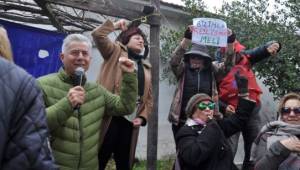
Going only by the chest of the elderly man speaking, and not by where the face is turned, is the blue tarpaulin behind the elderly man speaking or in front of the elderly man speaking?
behind

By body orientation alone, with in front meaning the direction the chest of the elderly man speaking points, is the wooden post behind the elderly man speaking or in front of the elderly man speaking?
behind

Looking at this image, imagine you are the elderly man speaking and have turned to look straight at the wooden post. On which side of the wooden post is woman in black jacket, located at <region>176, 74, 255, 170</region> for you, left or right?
right

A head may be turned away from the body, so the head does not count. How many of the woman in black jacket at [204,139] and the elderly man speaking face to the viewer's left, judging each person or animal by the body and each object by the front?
0

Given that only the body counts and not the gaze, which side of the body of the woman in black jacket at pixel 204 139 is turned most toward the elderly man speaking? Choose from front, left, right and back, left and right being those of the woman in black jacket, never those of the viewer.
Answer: right

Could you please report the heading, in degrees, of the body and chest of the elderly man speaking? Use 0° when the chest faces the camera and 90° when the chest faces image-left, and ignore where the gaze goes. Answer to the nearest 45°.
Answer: approximately 0°
